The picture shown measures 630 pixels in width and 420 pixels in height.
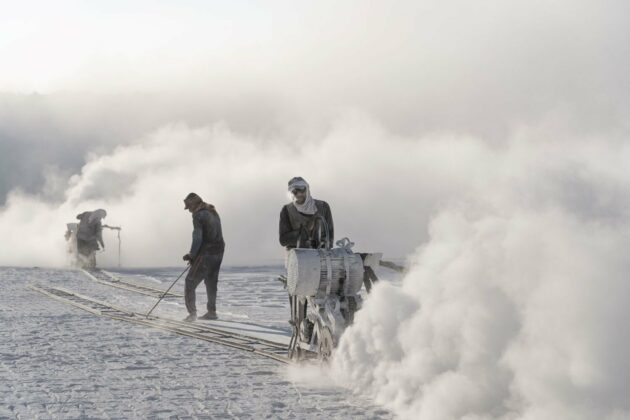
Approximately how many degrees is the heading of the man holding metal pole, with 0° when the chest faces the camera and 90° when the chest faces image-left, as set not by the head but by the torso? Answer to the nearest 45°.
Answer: approximately 90°

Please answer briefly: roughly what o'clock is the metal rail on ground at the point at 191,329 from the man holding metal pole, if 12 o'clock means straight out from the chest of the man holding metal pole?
The metal rail on ground is roughly at 9 o'clock from the man holding metal pole.

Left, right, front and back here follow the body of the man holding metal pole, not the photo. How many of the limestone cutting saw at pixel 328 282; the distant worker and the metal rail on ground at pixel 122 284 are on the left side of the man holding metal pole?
1

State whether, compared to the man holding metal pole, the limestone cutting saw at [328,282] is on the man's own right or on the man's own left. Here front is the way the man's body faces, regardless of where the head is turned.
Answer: on the man's own left

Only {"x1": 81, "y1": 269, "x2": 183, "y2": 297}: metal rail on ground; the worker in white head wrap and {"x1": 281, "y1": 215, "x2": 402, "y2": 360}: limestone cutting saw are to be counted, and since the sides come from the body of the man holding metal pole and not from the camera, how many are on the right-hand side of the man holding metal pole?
1

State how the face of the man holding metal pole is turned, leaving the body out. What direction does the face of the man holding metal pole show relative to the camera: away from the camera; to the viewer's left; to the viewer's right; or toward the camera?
to the viewer's left

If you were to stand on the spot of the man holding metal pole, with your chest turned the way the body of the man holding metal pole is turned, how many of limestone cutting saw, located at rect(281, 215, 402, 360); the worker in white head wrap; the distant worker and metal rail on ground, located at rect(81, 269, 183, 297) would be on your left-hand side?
2

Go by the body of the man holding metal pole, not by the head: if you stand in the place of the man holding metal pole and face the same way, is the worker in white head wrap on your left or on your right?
on your left

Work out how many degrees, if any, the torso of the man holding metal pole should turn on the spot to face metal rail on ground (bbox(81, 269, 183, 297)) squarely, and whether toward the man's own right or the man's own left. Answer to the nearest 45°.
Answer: approximately 90° to the man's own right

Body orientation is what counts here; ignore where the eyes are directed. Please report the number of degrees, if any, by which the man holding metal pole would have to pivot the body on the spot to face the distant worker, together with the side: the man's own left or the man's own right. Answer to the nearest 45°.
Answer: approximately 90° to the man's own right
